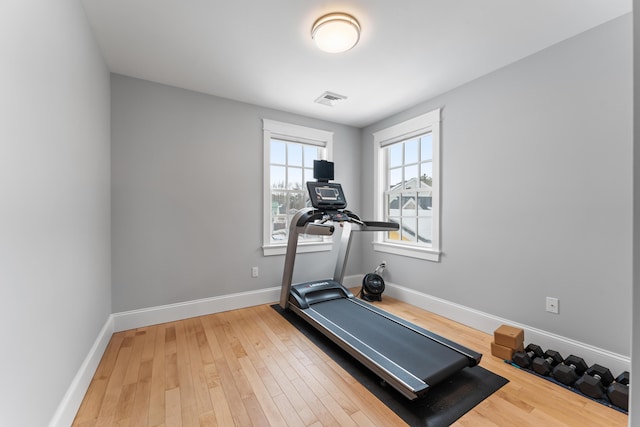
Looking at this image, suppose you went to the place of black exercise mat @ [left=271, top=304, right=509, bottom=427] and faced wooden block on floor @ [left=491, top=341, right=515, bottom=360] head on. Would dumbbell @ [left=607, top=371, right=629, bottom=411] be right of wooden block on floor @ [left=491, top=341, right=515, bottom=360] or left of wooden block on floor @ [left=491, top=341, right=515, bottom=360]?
right

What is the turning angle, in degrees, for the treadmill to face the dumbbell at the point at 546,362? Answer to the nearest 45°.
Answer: approximately 135° to its right

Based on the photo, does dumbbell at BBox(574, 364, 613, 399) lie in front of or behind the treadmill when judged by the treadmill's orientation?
behind

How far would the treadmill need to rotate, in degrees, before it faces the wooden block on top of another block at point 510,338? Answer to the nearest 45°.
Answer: approximately 135° to its right

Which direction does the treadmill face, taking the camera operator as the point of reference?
facing away from the viewer and to the left of the viewer

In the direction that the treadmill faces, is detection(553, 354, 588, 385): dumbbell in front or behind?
behind

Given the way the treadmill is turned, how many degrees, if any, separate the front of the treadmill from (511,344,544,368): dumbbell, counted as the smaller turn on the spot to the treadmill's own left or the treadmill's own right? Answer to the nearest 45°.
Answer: approximately 135° to the treadmill's own right
